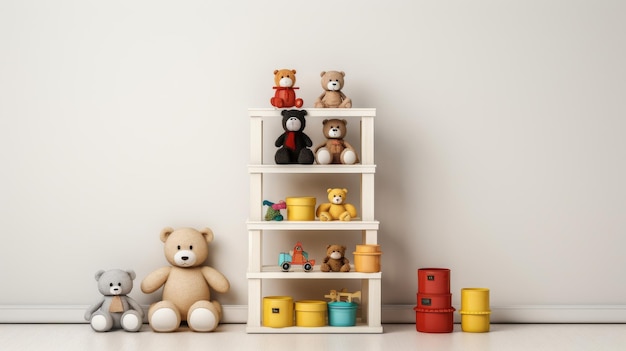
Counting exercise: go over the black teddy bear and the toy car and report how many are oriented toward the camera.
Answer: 1

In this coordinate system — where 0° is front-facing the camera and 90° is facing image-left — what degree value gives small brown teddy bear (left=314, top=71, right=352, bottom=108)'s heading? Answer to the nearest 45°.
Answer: approximately 0°

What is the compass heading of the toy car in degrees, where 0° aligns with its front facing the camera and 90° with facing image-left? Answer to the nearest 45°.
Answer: approximately 90°

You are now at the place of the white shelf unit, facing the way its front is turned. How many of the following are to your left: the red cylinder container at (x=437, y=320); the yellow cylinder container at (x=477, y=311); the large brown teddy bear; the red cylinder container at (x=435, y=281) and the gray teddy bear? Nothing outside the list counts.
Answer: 3

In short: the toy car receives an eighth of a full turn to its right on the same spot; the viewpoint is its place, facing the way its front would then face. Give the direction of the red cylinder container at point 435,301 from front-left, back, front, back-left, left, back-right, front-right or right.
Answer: front-left

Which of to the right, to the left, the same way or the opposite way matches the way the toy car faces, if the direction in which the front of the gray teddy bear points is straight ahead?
to the right

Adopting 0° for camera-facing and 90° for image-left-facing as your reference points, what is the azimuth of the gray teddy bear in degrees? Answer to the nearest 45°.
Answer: approximately 0°
